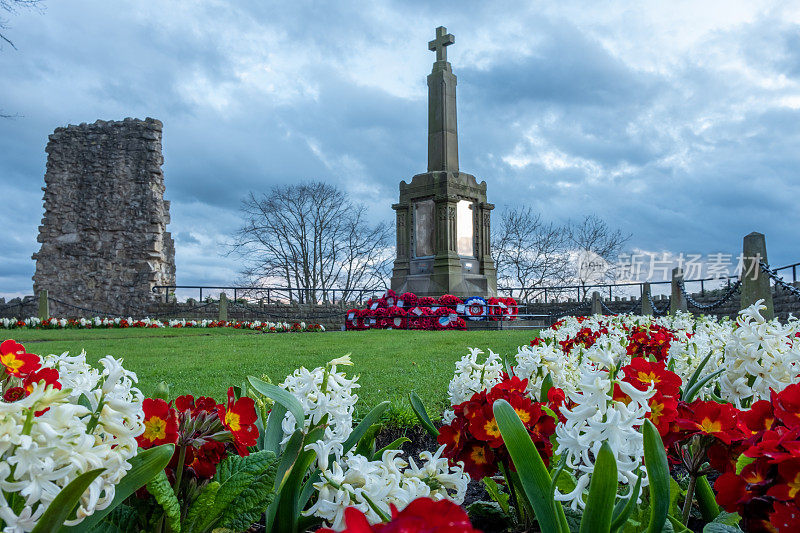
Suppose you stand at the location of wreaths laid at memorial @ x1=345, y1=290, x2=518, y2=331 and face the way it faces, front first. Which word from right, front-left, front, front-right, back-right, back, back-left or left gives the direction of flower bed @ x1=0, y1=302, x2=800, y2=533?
front

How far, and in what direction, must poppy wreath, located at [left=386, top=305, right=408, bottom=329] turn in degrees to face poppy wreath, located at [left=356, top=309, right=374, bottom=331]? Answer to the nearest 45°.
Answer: approximately 135° to its right

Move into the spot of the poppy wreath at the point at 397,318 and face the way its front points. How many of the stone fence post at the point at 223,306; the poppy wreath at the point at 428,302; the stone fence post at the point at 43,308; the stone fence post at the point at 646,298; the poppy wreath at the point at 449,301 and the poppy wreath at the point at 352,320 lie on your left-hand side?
3

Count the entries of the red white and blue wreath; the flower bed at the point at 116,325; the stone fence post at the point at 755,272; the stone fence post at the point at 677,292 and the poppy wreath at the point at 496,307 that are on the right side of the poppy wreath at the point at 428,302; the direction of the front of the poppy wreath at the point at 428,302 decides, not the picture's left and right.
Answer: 1

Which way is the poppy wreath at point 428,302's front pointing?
toward the camera

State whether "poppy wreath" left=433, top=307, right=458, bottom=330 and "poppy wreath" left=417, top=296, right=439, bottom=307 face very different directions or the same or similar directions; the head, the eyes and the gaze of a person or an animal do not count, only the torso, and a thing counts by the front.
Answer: same or similar directions

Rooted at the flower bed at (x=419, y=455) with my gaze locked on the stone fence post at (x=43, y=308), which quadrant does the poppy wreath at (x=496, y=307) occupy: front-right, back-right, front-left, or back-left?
front-right

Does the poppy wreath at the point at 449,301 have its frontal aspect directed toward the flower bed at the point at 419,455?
yes

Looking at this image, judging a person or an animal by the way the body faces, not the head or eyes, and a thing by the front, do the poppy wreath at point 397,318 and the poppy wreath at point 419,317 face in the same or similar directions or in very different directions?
same or similar directions

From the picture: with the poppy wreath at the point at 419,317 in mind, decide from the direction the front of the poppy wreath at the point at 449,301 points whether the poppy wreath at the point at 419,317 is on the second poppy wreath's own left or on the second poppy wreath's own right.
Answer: on the second poppy wreath's own right

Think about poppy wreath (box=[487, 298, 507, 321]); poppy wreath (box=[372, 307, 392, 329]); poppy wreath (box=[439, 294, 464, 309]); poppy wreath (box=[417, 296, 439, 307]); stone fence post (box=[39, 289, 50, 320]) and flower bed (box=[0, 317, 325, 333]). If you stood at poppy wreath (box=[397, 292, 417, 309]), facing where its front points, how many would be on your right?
3

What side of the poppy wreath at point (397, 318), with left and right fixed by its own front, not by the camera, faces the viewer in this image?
front

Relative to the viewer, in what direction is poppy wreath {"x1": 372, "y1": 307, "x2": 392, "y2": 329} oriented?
toward the camera

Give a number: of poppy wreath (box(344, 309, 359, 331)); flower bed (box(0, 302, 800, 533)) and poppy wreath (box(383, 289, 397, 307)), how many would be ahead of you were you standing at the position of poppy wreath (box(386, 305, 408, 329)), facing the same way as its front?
1
